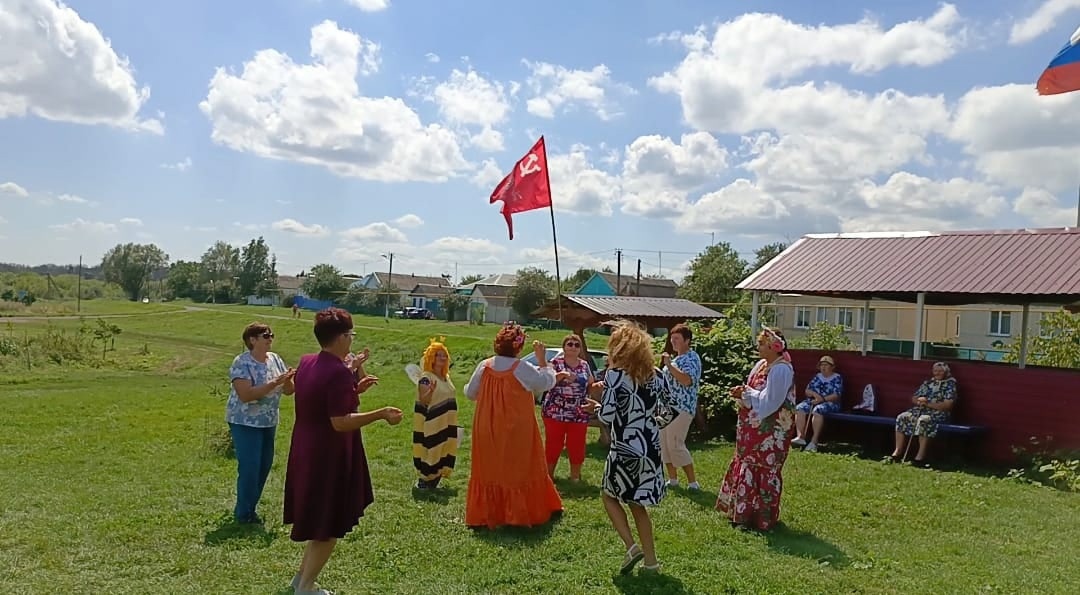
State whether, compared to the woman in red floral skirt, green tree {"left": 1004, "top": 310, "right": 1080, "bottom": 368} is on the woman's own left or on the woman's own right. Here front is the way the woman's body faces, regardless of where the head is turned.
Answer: on the woman's own right

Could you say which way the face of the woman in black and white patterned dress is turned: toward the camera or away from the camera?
away from the camera

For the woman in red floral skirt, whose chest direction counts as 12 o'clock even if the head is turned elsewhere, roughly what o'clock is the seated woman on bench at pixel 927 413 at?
The seated woman on bench is roughly at 4 o'clock from the woman in red floral skirt.

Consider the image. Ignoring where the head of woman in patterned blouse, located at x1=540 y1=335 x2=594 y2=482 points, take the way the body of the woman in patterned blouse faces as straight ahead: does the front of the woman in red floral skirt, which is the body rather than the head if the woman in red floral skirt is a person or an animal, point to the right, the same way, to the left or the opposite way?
to the right

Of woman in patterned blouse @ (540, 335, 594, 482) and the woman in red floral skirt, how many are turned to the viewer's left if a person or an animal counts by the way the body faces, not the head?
1

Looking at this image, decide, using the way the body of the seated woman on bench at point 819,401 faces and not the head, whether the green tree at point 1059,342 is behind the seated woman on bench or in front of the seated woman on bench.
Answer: behind

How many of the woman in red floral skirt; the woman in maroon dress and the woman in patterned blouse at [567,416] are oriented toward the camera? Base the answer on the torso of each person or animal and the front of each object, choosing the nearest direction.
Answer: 1

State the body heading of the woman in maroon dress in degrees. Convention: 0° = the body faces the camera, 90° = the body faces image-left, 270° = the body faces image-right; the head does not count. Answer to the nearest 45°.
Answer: approximately 225°

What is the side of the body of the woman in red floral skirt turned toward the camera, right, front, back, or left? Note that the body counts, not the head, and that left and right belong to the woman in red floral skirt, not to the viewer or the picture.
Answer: left

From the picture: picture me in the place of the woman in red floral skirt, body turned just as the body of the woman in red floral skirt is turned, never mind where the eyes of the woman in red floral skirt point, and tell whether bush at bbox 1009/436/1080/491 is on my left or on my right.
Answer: on my right

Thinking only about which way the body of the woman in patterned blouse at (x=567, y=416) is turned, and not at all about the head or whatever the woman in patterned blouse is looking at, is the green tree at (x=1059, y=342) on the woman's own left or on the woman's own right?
on the woman's own left

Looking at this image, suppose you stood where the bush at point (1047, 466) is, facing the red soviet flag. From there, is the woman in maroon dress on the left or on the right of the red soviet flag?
left

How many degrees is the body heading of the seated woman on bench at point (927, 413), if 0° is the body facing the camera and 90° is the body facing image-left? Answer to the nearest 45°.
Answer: approximately 45°

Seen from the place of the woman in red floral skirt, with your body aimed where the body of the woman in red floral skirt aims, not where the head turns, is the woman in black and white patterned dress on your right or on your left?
on your left
